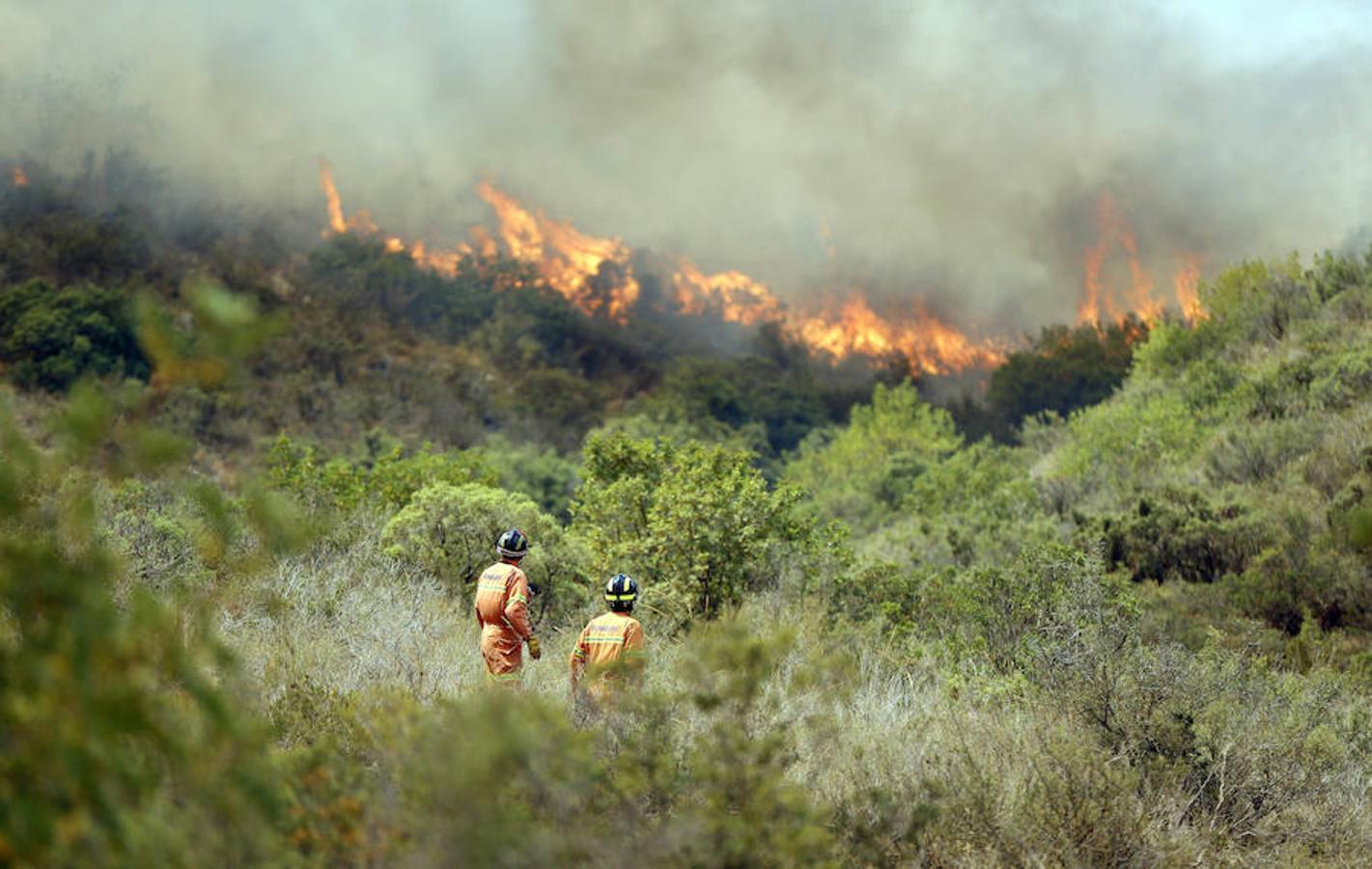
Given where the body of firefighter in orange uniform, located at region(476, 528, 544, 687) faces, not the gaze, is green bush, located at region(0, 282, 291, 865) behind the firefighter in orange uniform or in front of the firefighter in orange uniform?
behind

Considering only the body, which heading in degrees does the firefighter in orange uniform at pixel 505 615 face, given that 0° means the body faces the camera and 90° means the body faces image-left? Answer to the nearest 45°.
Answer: approximately 225°

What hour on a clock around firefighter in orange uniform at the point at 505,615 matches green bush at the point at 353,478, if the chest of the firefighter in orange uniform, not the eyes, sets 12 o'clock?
The green bush is roughly at 10 o'clock from the firefighter in orange uniform.

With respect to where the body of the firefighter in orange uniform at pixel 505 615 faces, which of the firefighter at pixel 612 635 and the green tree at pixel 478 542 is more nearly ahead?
the green tree

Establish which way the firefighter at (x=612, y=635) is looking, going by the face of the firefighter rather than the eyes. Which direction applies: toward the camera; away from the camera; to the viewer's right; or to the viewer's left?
away from the camera

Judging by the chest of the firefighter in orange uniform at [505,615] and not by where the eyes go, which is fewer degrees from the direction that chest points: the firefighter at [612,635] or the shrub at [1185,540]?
the shrub

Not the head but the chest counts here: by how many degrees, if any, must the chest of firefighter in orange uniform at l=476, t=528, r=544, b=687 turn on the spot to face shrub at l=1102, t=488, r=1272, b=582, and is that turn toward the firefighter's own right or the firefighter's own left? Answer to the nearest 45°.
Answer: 0° — they already face it

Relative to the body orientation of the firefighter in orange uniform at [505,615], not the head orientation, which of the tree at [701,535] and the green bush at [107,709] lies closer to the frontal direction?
the tree

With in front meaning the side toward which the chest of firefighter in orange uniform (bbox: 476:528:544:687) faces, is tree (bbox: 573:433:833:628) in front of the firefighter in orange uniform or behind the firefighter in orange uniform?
in front

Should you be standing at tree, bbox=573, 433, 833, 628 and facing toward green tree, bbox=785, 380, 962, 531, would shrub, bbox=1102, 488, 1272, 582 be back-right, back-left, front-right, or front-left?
front-right
